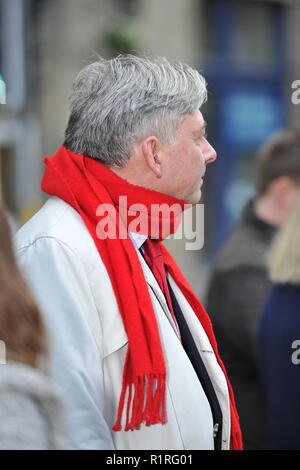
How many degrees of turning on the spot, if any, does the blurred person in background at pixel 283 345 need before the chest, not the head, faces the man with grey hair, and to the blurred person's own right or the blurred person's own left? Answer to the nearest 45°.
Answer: approximately 135° to the blurred person's own left

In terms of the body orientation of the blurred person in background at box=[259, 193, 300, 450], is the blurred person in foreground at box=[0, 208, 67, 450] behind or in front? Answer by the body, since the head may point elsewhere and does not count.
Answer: behind

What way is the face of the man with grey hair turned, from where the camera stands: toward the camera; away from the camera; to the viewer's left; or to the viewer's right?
to the viewer's right

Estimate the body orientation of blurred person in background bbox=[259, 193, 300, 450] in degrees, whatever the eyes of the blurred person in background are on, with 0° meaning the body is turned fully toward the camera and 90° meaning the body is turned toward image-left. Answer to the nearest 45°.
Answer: approximately 180°
